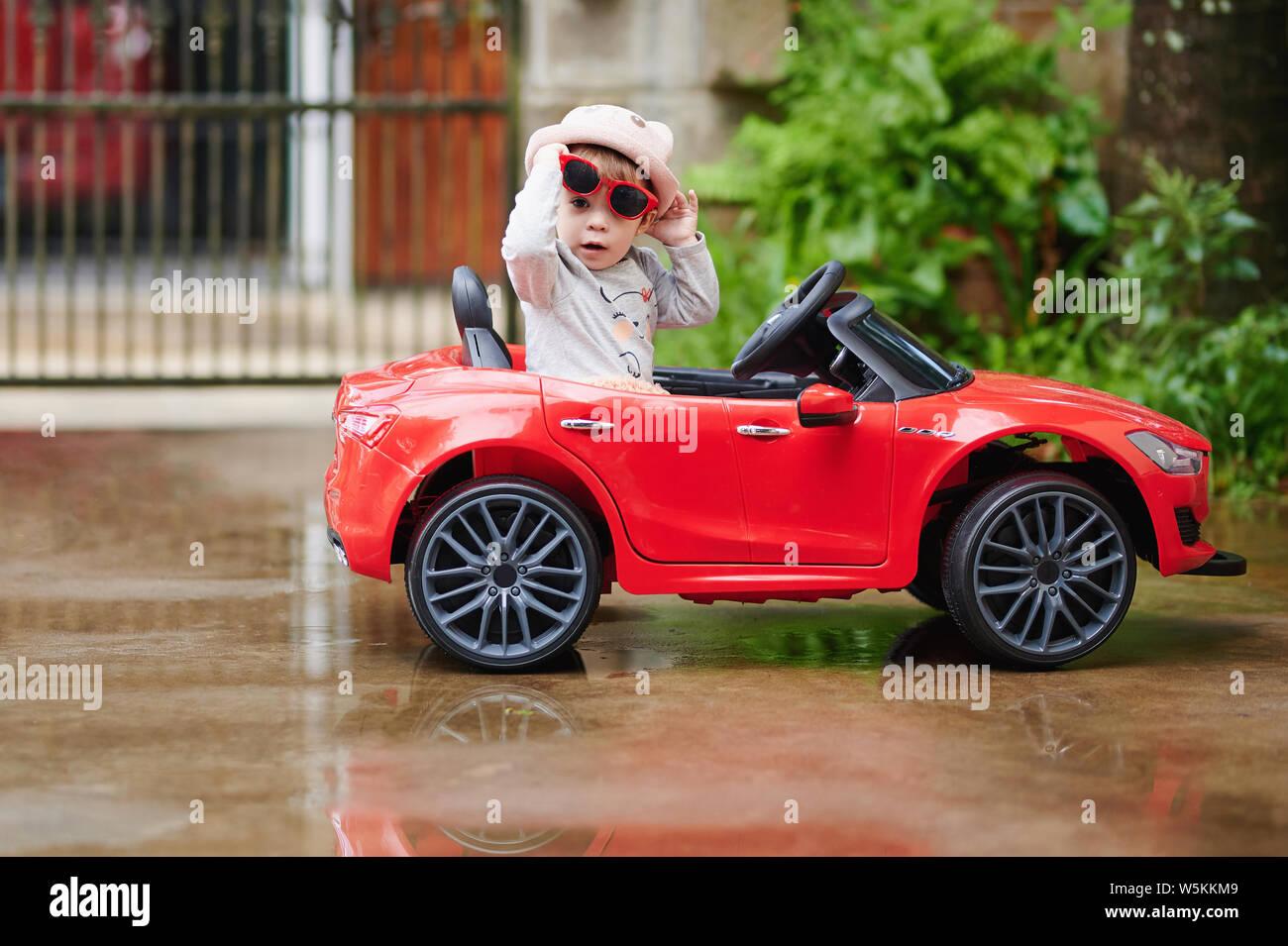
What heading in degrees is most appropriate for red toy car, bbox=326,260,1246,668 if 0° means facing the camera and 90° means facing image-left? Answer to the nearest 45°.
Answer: approximately 270°

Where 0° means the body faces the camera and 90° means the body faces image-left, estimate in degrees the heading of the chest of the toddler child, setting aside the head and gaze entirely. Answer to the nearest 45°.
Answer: approximately 315°
